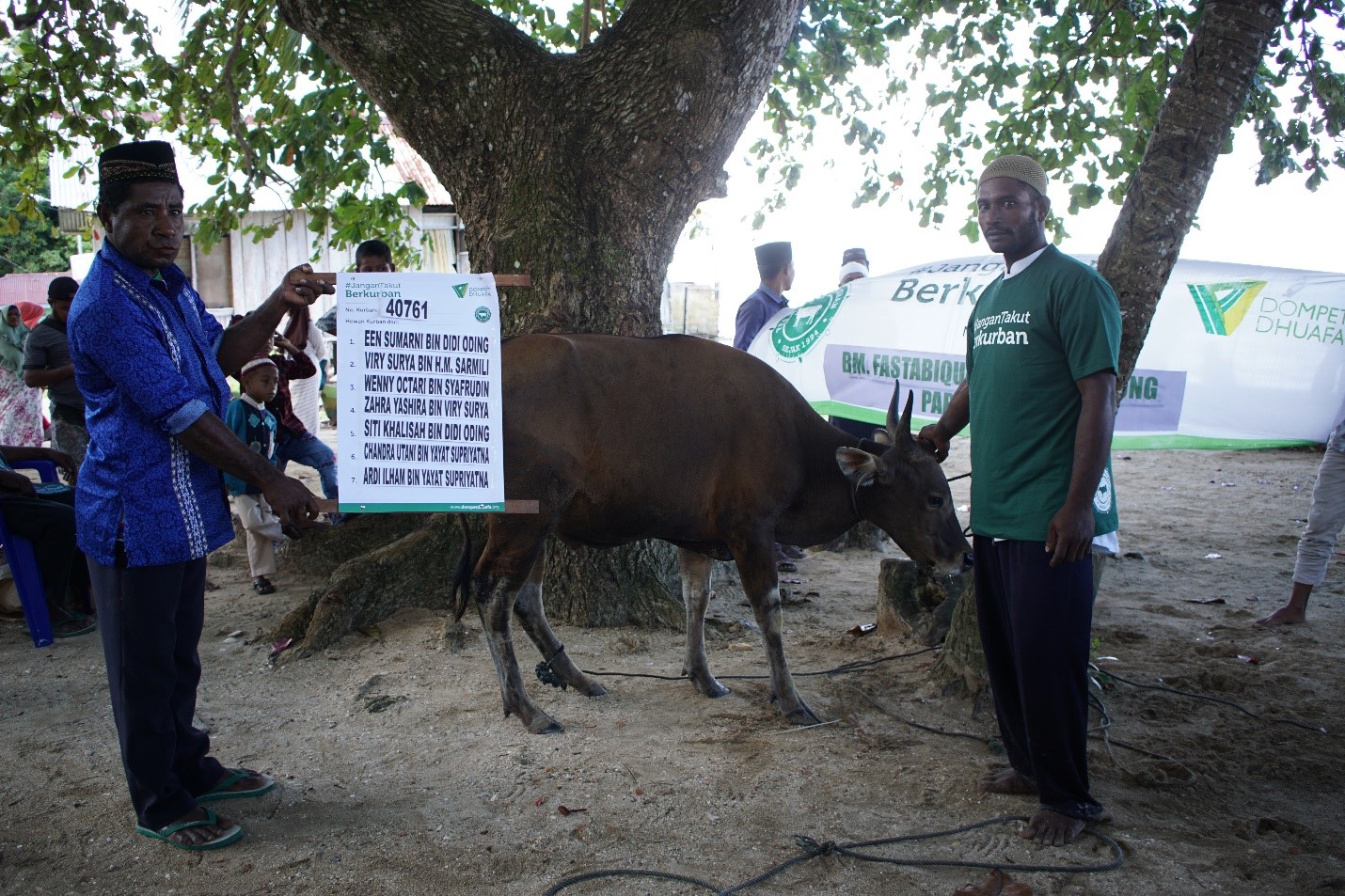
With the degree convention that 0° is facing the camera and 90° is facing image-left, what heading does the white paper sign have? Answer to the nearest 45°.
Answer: approximately 0°

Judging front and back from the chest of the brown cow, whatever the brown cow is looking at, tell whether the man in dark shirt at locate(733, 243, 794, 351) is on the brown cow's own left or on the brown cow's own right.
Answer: on the brown cow's own left

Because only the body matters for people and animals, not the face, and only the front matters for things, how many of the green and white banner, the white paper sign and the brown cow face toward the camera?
2

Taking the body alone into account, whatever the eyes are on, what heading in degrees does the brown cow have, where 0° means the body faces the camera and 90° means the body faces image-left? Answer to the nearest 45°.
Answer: approximately 270°

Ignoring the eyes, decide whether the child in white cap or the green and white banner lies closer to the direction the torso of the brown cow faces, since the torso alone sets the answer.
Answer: the green and white banner

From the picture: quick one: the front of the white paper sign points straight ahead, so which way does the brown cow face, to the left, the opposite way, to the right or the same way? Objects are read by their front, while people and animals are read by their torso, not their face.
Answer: to the left

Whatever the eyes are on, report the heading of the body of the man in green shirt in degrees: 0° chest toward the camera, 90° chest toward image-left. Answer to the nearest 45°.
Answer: approximately 45°

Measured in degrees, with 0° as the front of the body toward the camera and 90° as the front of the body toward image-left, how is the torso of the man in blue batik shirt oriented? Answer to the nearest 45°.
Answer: approximately 315°

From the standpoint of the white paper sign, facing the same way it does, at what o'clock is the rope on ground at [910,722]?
The rope on ground is roughly at 9 o'clock from the white paper sign.
